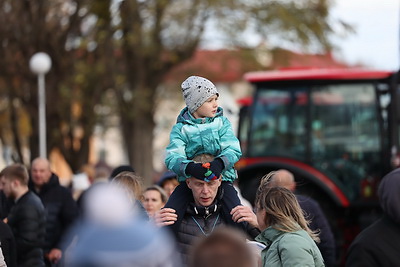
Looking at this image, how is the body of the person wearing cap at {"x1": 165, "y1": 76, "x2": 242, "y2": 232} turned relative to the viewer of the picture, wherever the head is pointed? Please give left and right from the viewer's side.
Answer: facing the viewer

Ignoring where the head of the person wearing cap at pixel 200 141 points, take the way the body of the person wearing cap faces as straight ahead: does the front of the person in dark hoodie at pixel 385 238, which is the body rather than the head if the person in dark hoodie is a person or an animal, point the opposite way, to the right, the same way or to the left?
the opposite way

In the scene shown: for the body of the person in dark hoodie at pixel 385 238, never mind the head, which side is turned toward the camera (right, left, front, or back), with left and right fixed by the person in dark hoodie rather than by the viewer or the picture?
back

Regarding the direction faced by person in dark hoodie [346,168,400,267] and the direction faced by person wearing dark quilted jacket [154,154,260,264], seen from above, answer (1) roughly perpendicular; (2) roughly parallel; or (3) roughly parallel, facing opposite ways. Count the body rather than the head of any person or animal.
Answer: roughly parallel, facing opposite ways

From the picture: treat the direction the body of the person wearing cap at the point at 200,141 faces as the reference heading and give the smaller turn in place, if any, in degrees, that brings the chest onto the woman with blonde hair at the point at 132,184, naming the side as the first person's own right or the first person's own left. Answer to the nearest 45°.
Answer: approximately 135° to the first person's own right

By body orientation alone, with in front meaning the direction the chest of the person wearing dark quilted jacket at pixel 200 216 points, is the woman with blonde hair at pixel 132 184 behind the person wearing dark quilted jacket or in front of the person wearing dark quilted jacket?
behind

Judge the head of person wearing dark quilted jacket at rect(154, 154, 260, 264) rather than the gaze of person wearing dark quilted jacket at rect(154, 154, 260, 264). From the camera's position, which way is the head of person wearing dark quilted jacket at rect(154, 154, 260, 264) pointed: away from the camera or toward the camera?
toward the camera

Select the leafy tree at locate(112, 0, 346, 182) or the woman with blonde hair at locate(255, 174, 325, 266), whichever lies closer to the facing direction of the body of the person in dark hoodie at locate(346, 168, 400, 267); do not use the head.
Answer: the leafy tree

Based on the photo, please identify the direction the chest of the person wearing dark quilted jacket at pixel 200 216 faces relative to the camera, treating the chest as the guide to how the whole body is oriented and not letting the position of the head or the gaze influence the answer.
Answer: toward the camera
